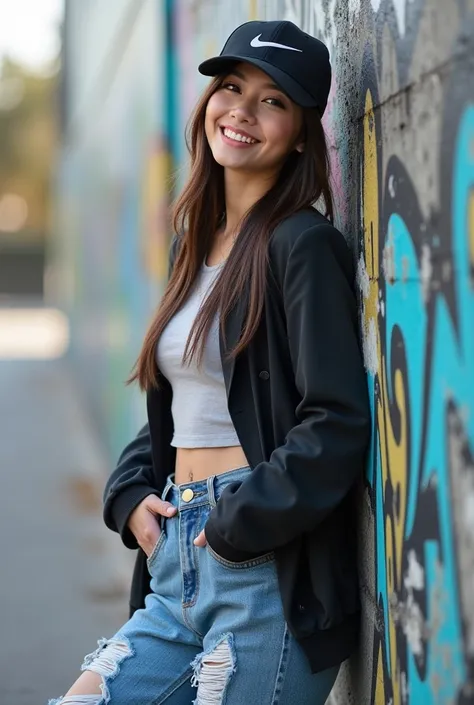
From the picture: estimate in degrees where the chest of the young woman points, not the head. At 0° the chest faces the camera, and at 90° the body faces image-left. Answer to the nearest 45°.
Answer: approximately 45°
